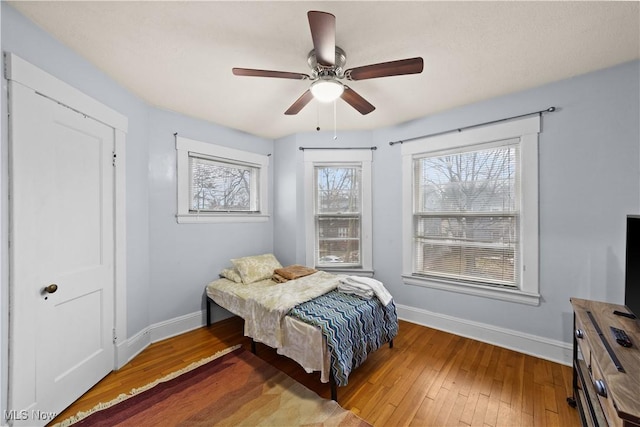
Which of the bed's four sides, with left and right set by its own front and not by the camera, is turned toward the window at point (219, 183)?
back

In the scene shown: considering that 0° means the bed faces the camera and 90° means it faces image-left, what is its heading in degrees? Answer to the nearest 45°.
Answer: approximately 315°

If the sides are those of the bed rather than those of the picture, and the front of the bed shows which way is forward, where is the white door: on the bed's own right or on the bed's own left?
on the bed's own right

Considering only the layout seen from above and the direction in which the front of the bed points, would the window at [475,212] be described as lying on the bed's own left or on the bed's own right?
on the bed's own left

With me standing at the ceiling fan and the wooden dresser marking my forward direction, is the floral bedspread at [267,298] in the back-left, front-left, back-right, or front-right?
back-left

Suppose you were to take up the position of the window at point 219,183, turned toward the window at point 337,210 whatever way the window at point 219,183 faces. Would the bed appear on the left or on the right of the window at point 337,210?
right

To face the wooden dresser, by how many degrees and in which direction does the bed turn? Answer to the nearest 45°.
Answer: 0° — it already faces it
